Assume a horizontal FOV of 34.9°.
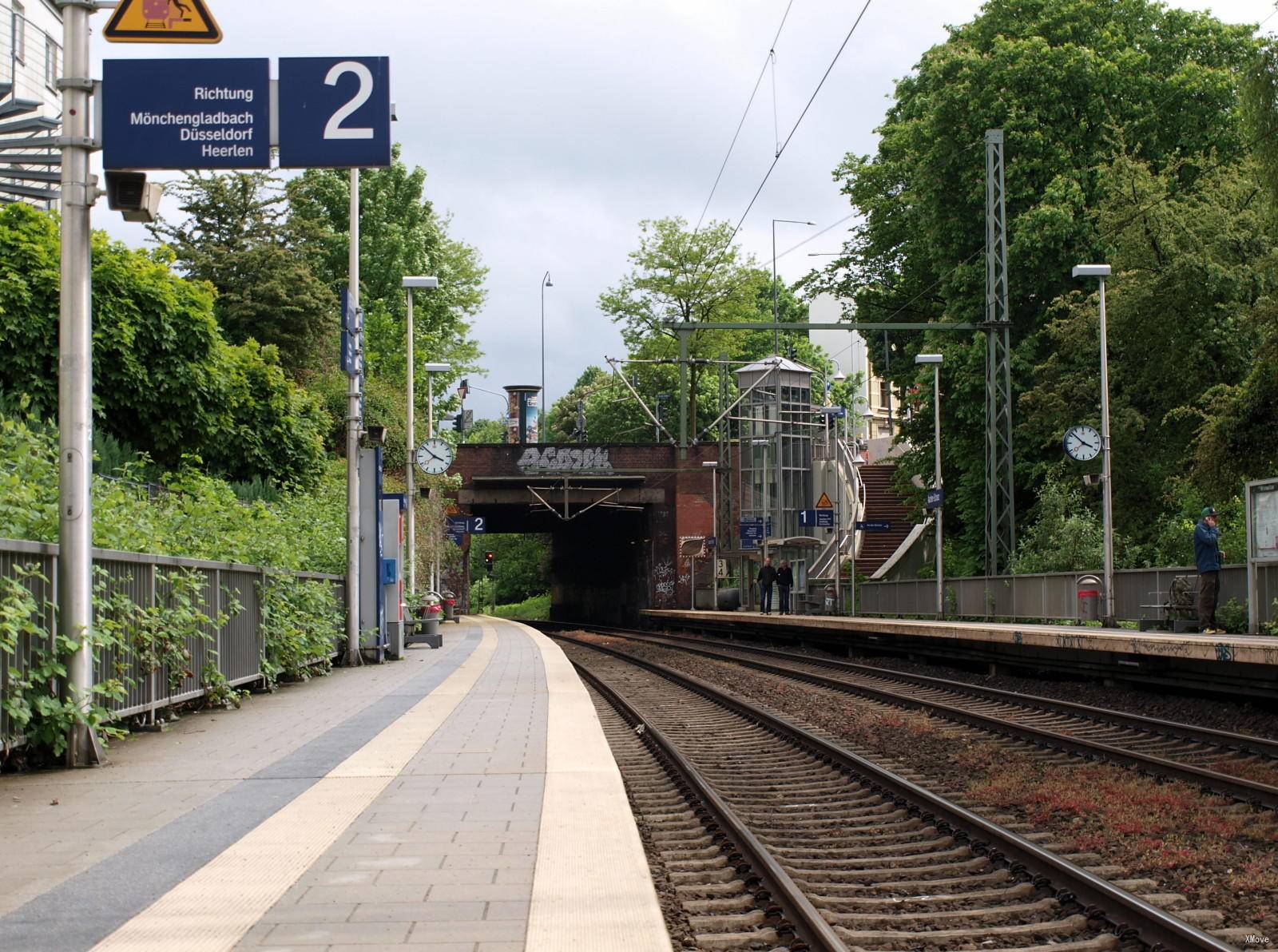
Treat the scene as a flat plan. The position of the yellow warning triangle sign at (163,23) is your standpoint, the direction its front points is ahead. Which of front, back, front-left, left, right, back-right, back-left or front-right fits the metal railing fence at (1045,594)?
back-left

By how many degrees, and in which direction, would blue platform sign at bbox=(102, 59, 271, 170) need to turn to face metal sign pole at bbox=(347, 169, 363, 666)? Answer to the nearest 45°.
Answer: approximately 180°

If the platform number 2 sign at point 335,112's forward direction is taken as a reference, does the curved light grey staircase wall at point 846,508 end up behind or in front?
behind

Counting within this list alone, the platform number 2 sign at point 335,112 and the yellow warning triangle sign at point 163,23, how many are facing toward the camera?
2

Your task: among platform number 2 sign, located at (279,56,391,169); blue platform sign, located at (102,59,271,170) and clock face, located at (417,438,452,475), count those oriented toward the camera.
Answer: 3

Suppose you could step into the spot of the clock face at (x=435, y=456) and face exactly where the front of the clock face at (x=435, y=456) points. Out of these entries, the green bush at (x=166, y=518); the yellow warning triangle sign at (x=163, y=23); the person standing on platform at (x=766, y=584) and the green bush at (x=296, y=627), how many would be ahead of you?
3

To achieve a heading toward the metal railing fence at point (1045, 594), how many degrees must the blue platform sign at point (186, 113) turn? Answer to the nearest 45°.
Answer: approximately 135° to its left

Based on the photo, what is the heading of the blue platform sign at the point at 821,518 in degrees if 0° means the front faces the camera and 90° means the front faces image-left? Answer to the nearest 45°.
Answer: approximately 0°
